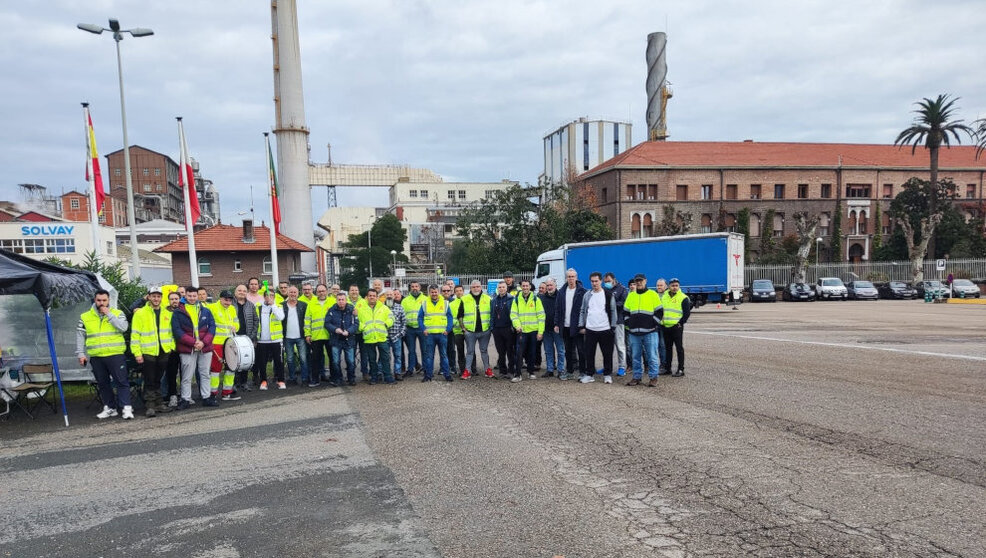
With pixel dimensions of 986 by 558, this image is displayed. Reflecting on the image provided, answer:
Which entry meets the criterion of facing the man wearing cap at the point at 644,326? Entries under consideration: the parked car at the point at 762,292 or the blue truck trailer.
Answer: the parked car

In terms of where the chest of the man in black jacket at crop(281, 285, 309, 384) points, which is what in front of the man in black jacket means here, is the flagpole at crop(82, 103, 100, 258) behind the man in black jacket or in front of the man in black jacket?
behind

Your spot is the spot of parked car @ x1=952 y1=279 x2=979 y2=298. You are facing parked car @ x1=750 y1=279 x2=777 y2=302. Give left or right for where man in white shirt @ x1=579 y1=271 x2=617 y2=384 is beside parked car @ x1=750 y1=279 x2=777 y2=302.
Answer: left

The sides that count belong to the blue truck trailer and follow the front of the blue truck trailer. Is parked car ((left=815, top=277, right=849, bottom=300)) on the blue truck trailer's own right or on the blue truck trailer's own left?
on the blue truck trailer's own right

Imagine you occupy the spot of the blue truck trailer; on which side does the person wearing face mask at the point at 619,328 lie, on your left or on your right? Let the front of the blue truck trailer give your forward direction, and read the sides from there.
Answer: on your left

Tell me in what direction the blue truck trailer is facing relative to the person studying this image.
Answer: facing away from the viewer and to the left of the viewer

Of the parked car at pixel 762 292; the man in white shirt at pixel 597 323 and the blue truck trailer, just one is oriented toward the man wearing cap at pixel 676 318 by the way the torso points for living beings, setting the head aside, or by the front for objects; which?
the parked car

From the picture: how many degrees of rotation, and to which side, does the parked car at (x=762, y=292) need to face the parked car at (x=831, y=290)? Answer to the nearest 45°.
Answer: approximately 135° to its left

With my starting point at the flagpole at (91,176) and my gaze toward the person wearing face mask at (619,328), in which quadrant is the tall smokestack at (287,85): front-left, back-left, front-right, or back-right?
back-left
